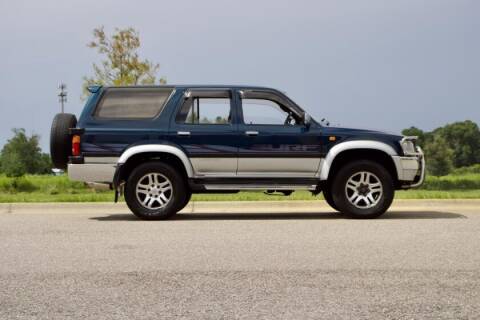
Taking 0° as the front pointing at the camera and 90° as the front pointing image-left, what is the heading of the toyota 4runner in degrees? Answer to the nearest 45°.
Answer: approximately 270°
